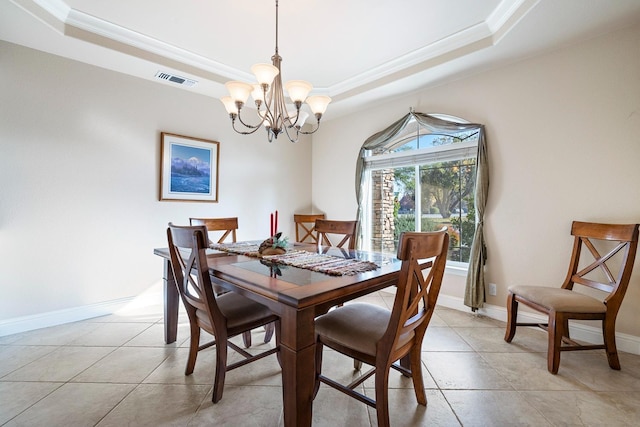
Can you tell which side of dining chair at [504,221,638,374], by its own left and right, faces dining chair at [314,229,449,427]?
front

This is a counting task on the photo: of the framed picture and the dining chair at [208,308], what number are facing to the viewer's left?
0

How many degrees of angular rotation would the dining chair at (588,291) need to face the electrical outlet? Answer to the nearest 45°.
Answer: approximately 90° to its right

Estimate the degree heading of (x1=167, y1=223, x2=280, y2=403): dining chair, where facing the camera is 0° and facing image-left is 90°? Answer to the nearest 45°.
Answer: approximately 225°

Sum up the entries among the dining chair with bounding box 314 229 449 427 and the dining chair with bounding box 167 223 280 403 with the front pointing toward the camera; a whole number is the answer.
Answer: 0

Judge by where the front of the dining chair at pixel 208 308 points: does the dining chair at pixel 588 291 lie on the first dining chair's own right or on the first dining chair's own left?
on the first dining chair's own right

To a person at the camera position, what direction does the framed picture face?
facing the viewer and to the right of the viewer

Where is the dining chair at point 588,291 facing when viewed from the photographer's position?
facing the viewer and to the left of the viewer

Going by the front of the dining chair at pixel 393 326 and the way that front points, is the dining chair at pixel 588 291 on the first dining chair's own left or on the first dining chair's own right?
on the first dining chair's own right

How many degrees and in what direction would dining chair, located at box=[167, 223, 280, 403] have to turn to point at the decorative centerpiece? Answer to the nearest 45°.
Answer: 0° — it already faces it

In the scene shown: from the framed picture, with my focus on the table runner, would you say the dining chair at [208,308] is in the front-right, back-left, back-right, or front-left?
front-right

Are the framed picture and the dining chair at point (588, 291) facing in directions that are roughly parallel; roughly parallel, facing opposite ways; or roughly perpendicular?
roughly parallel, facing opposite ways

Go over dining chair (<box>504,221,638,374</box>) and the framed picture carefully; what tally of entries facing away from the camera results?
0

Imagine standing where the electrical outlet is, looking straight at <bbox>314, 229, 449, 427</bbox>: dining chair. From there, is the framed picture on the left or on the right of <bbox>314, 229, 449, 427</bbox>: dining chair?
right

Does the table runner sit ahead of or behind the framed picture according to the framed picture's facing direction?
ahead

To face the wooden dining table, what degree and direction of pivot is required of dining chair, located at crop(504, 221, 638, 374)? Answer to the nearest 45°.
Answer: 0° — it already faces it

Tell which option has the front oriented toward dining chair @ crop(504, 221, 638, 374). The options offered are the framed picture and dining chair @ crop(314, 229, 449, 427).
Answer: the framed picture

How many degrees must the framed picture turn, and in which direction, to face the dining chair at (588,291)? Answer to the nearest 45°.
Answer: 0° — it already faces it

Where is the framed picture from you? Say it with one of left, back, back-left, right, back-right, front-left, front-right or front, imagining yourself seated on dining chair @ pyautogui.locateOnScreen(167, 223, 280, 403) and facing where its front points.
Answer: front-left
